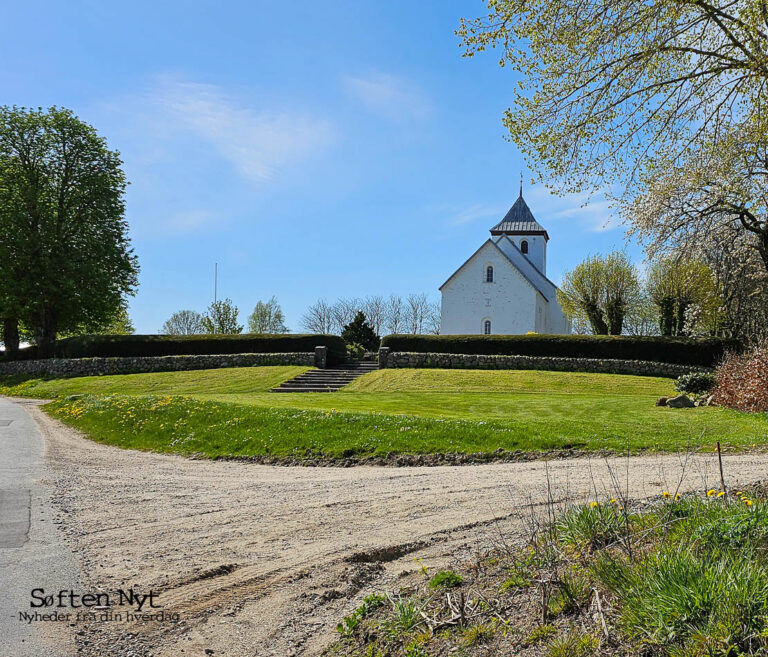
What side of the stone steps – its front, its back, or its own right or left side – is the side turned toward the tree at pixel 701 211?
left

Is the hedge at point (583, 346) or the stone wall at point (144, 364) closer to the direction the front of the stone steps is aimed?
the stone wall

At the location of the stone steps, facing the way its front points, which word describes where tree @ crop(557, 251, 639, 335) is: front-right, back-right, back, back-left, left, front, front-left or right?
back

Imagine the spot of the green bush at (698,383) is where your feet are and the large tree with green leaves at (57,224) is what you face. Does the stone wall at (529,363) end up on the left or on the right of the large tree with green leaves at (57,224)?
right

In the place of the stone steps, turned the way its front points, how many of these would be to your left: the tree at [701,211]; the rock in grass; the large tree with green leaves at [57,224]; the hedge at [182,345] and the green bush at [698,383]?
3

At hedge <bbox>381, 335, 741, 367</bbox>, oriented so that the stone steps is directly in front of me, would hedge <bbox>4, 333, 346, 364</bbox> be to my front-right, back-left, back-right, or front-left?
front-right

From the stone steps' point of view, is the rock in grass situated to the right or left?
on its left

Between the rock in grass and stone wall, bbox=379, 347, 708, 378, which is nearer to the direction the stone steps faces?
the rock in grass

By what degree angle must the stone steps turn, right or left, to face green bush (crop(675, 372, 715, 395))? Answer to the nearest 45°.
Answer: approximately 90° to its left

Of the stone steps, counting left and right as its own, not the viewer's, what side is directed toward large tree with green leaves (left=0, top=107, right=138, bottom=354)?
right

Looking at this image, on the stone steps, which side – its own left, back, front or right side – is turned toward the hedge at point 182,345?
right

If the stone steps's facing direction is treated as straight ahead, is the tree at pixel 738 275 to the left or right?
on its left

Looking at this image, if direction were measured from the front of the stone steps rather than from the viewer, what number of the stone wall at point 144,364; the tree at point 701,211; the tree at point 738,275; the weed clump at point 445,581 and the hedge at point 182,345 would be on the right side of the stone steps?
2

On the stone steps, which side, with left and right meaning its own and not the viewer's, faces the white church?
back

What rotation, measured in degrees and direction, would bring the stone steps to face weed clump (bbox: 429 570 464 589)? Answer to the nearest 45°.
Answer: approximately 45° to its left

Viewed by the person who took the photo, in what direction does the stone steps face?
facing the viewer and to the left of the viewer

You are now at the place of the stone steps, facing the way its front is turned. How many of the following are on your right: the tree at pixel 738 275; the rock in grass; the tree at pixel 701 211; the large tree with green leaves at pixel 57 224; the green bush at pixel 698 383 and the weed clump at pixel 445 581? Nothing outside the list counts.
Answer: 1

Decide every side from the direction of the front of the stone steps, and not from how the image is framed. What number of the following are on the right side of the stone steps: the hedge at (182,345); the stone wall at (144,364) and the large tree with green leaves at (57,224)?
3

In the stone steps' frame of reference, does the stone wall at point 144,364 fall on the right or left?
on its right

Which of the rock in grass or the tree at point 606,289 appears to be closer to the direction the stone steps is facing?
the rock in grass
